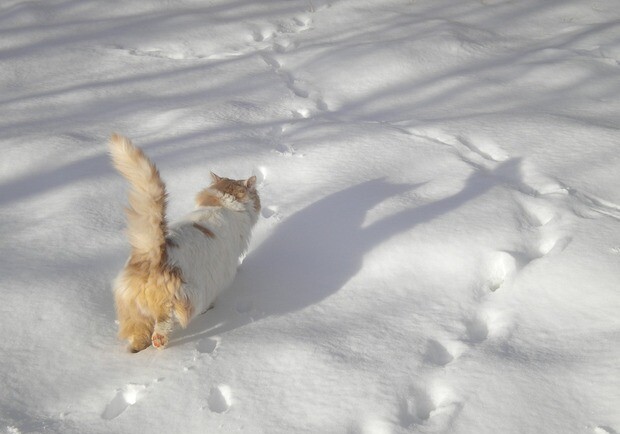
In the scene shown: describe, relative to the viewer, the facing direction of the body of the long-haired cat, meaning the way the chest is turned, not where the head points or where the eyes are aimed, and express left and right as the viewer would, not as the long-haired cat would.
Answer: facing away from the viewer and to the right of the viewer
